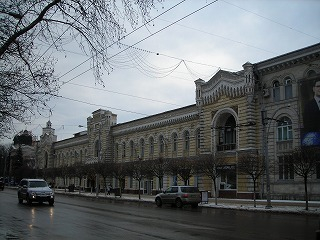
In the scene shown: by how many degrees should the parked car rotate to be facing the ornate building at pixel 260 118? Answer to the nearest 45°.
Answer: approximately 90° to its right

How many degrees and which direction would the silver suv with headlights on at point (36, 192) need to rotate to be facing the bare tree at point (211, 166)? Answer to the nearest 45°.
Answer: approximately 45° to its left

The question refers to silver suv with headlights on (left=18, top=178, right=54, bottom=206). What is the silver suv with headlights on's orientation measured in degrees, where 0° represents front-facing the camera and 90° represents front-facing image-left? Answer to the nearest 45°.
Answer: approximately 315°

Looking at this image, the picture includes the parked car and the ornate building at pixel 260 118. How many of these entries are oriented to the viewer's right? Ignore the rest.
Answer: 0

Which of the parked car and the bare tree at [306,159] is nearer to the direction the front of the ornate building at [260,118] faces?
the parked car

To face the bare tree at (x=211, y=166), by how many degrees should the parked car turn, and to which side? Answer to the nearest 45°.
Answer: approximately 90° to its right

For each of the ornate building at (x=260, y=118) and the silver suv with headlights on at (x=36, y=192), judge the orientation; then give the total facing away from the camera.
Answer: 0

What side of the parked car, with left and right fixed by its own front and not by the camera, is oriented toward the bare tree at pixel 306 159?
back

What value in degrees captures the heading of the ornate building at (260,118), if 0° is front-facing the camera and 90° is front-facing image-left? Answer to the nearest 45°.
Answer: approximately 45°

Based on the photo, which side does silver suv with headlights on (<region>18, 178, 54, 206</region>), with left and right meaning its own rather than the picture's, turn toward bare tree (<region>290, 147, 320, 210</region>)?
front

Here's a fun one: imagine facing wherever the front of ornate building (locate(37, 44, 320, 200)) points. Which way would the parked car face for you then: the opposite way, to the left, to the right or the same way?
to the right

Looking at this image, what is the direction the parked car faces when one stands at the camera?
facing away from the viewer and to the left of the viewer

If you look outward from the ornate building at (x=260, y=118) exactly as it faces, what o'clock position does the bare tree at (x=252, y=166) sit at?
The bare tree is roughly at 11 o'clock from the ornate building.

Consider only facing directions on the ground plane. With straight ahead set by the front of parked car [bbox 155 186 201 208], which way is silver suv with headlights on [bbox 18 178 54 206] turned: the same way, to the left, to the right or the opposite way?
the opposite way
